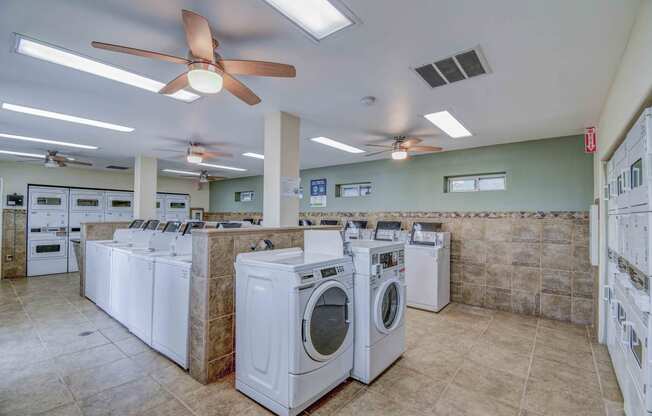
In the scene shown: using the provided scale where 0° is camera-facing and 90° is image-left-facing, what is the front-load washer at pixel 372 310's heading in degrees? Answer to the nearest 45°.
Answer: approximately 315°

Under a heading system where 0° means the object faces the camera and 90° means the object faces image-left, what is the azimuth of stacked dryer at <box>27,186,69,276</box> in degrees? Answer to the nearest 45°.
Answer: approximately 0°

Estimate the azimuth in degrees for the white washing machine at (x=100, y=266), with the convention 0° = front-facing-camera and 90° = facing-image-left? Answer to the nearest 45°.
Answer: approximately 45°

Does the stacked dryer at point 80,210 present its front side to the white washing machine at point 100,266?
yes

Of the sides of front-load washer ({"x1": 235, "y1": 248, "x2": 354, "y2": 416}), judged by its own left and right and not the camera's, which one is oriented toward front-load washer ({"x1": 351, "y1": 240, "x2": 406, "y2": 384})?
left

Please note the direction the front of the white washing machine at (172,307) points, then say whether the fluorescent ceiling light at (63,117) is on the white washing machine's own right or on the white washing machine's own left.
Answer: on the white washing machine's own right

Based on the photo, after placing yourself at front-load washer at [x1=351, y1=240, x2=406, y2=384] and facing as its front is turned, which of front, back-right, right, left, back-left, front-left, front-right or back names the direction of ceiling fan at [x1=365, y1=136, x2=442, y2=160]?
back-left

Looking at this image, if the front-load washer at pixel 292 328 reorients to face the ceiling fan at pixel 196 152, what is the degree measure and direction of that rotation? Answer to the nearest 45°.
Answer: approximately 180°

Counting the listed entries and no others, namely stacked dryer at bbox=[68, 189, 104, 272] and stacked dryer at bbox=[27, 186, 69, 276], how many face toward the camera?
2

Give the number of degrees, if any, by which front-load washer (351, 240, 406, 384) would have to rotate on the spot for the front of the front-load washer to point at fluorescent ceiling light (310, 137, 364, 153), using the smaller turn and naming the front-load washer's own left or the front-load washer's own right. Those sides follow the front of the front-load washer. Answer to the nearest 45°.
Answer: approximately 135° to the front-load washer's own left

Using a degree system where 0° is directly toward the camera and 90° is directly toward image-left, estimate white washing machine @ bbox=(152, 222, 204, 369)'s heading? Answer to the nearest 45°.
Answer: approximately 45°

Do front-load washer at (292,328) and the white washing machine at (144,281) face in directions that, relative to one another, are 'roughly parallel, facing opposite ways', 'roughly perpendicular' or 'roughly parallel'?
roughly perpendicular
